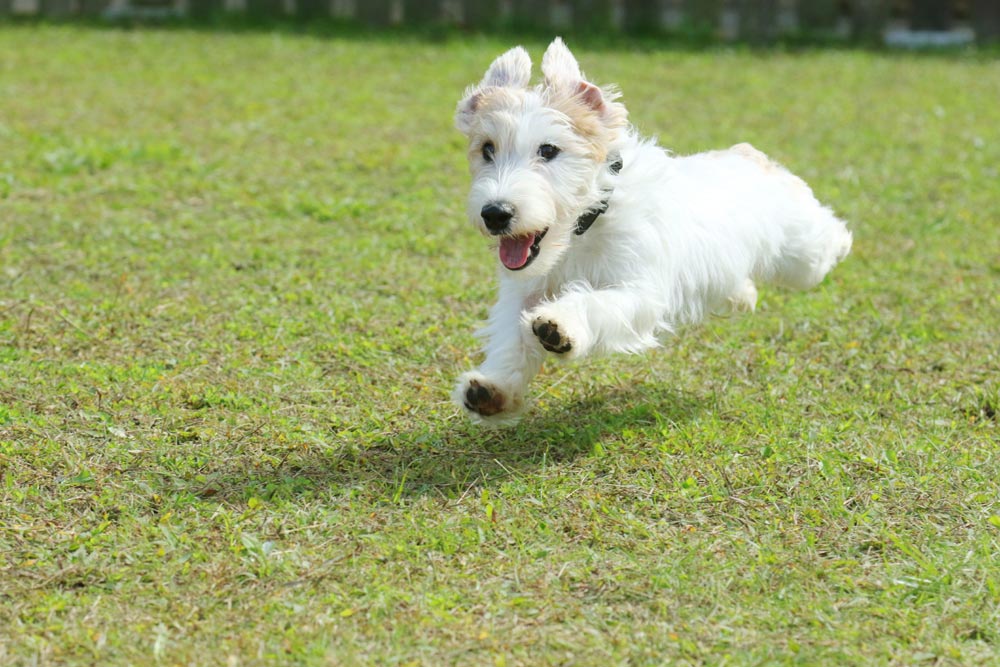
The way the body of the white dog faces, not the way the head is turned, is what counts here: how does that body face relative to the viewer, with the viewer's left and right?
facing the viewer and to the left of the viewer
